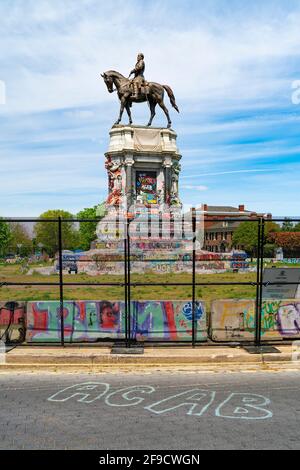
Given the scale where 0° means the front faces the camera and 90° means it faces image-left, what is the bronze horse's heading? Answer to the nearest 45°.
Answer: approximately 90°

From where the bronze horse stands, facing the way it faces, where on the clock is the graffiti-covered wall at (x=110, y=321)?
The graffiti-covered wall is roughly at 9 o'clock from the bronze horse.

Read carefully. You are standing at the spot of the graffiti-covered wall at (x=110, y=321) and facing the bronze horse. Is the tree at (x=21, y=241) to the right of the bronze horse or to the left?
left
